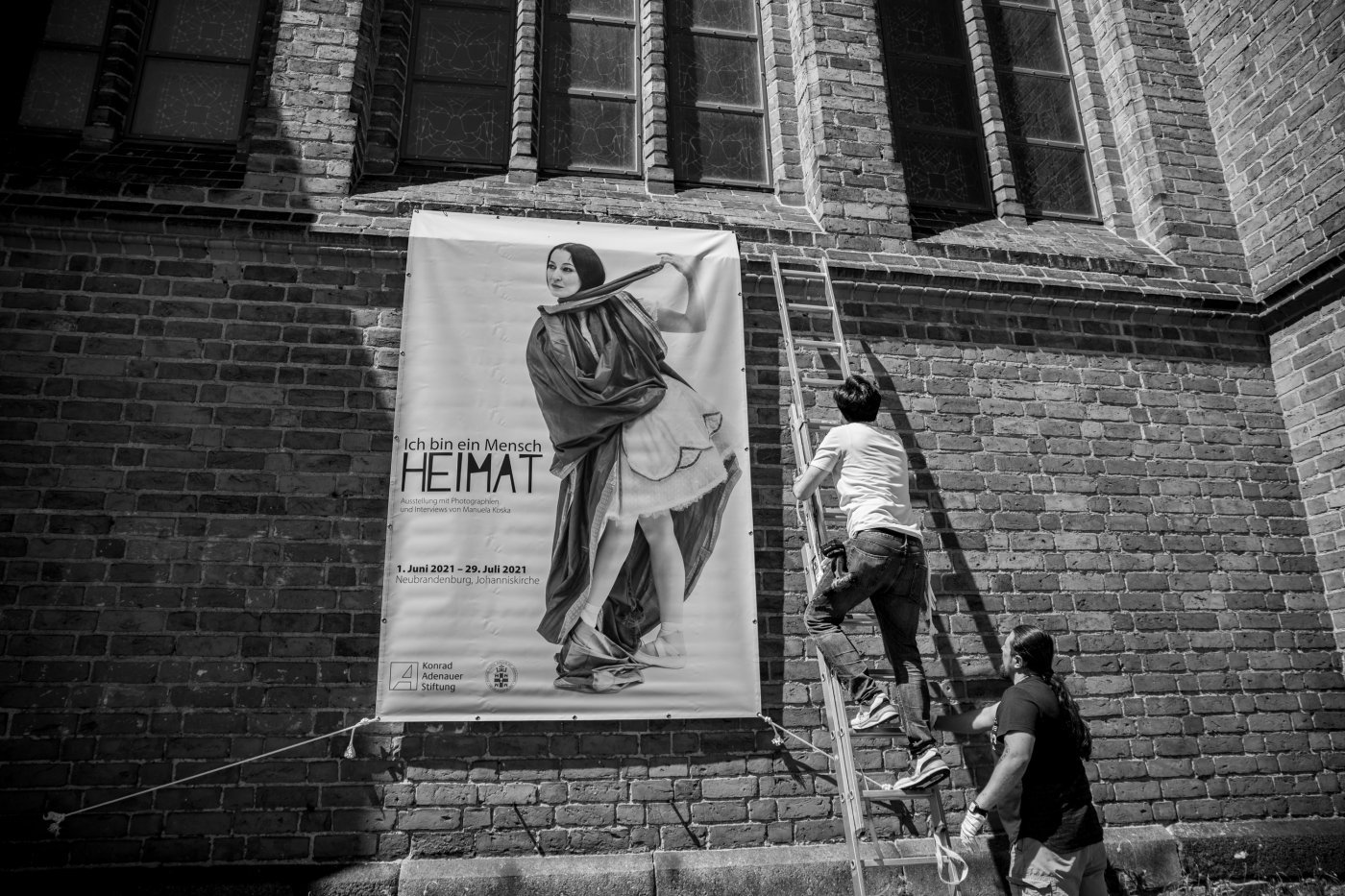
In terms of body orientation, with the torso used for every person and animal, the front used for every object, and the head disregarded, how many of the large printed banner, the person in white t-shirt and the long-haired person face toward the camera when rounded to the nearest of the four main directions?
1

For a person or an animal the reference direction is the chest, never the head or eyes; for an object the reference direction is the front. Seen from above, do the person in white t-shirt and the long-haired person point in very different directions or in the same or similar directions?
same or similar directions

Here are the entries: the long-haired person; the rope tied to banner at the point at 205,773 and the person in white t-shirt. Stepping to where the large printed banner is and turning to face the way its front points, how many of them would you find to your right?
1

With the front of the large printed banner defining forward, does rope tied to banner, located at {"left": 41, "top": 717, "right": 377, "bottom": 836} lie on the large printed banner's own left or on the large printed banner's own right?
on the large printed banner's own right

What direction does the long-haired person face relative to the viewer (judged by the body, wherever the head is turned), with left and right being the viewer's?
facing away from the viewer and to the left of the viewer

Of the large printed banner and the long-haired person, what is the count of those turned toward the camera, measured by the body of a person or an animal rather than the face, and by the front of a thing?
1

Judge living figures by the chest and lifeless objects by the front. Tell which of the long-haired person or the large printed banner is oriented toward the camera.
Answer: the large printed banner

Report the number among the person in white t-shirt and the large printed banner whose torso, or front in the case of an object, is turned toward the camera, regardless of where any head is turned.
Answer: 1

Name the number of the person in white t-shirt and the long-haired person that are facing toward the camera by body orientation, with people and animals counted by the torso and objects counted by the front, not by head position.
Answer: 0

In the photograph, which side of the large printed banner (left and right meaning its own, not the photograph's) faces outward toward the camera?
front

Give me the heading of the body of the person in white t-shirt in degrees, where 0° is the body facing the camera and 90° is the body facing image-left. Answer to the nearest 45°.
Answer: approximately 135°

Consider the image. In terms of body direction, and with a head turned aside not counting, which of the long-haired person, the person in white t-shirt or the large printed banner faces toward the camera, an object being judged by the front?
the large printed banner

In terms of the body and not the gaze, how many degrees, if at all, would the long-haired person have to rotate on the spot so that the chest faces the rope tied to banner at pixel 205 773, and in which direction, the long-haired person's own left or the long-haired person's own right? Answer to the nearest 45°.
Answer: approximately 45° to the long-haired person's own left

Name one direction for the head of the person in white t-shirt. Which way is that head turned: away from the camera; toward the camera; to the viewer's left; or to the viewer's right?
away from the camera

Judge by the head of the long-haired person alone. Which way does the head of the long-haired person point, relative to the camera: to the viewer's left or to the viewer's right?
to the viewer's left
